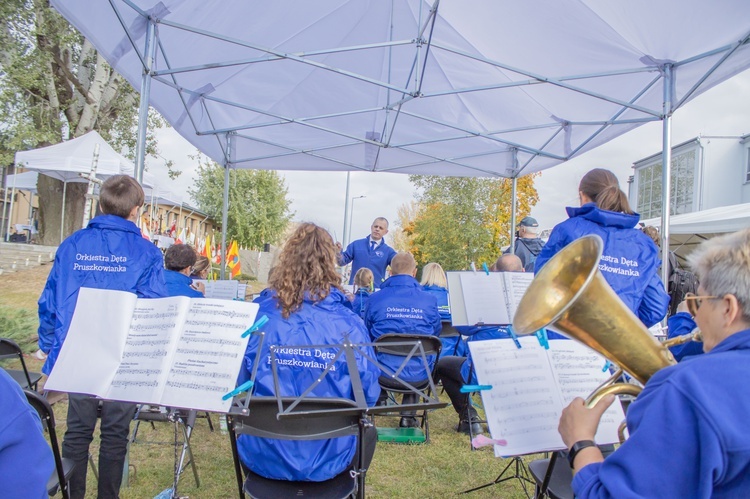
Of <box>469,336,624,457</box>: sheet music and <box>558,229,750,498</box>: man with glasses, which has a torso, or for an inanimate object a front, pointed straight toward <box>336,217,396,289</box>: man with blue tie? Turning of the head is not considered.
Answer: <box>558,229,750,498</box>: man with glasses

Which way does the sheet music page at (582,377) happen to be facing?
toward the camera

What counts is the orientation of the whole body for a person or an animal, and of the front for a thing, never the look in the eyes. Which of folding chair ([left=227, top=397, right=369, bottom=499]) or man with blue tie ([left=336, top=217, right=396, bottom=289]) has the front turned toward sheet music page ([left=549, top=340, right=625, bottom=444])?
the man with blue tie

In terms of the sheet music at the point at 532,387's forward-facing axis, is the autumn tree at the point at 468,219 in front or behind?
behind

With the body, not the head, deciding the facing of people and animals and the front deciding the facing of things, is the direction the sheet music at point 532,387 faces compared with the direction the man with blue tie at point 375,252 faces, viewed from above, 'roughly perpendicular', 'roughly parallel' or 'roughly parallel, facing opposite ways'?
roughly parallel

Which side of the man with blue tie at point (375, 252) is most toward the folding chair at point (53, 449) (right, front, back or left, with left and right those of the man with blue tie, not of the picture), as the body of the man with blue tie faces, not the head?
front

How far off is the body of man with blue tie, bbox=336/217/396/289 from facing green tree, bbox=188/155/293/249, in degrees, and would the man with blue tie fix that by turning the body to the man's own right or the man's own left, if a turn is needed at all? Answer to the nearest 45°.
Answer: approximately 180°

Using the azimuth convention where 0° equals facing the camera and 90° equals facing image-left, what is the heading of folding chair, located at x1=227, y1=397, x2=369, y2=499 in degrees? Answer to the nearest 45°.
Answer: approximately 180°

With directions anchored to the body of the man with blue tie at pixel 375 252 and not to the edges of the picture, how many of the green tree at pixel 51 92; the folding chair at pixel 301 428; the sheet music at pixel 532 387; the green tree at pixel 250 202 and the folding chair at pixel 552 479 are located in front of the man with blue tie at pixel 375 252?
3

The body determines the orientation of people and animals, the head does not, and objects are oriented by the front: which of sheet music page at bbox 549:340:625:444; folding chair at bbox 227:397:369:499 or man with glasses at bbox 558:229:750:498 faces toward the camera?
the sheet music page

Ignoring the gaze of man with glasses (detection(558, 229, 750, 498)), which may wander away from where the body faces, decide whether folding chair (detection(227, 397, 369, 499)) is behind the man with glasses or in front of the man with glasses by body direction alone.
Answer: in front

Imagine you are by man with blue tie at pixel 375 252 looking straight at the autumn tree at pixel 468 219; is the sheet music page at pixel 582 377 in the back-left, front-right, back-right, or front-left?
back-right

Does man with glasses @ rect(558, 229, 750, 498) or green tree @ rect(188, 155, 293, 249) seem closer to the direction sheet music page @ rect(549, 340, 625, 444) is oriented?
the man with glasses

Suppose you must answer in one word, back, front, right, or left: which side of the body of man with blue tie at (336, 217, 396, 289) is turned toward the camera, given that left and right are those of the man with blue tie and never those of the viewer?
front

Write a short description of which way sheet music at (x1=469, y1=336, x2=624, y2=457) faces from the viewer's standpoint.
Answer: facing the viewer

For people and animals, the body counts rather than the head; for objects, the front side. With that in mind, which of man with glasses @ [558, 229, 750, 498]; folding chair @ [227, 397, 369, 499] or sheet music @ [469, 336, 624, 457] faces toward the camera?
the sheet music

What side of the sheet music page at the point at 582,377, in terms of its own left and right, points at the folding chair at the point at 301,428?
right
